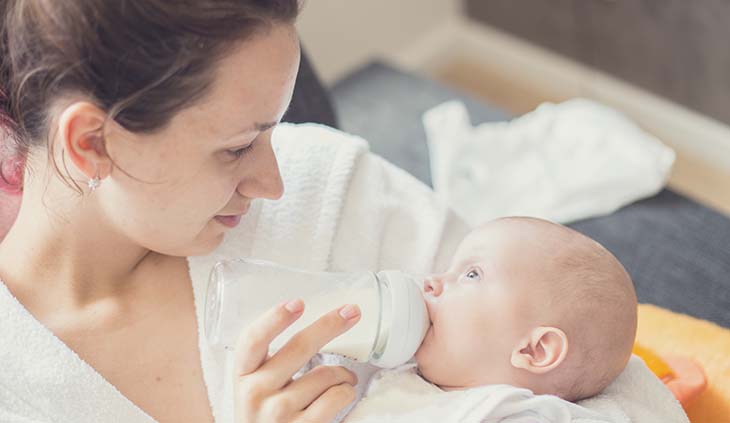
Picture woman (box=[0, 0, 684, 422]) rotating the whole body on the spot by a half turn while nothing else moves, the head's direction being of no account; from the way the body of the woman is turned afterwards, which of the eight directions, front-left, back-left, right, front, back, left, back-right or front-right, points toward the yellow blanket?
back-right

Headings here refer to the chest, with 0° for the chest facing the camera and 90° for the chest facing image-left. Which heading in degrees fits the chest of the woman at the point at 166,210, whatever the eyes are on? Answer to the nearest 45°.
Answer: approximately 315°

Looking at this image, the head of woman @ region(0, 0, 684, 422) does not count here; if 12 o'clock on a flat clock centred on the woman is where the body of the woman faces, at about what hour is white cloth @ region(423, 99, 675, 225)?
The white cloth is roughly at 9 o'clock from the woman.

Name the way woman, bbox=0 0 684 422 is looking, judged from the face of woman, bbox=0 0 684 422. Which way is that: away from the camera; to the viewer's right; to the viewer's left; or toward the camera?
to the viewer's right
